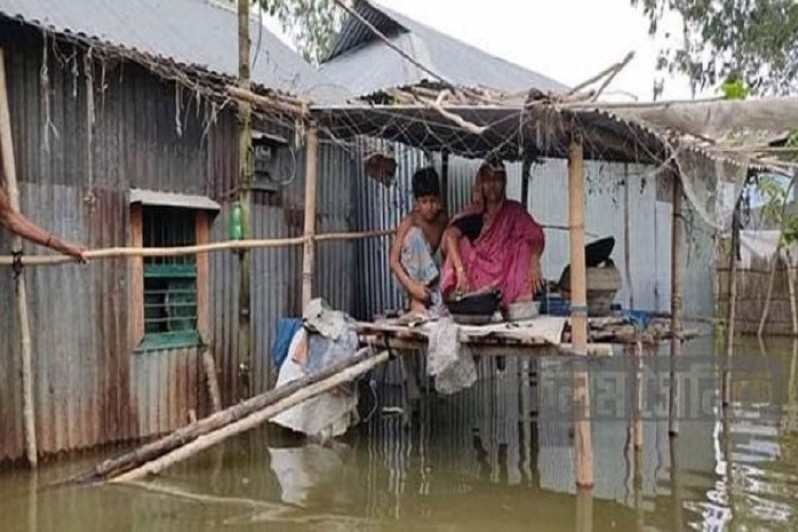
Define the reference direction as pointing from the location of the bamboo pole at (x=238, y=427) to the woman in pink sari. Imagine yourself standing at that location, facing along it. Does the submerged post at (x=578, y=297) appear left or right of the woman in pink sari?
right

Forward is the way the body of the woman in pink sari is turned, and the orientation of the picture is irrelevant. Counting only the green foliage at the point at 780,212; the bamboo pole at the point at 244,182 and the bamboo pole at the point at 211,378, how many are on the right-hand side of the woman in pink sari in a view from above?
2

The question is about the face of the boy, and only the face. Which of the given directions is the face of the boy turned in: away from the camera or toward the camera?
toward the camera

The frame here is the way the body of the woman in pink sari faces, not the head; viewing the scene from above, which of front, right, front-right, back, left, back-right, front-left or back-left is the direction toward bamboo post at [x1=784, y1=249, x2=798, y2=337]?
back-left

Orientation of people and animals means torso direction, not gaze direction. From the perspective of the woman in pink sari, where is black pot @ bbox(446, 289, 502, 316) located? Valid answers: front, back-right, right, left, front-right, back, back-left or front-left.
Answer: front

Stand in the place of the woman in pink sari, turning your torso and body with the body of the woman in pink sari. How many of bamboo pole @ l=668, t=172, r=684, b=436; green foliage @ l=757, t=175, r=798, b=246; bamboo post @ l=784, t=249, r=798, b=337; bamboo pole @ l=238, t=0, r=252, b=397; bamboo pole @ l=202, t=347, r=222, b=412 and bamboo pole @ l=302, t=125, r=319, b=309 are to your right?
3

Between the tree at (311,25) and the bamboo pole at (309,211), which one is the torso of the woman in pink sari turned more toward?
the bamboo pole

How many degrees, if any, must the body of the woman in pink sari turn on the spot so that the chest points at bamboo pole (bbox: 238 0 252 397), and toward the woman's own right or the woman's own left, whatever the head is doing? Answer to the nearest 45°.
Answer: approximately 90° to the woman's own right

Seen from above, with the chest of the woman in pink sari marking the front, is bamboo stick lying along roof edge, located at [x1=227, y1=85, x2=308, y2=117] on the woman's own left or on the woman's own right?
on the woman's own right

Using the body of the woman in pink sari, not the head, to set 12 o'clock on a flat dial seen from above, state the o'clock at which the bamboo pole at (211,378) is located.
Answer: The bamboo pole is roughly at 3 o'clock from the woman in pink sari.

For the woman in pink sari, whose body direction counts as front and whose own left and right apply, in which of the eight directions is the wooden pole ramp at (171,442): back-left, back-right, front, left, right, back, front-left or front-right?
front-right

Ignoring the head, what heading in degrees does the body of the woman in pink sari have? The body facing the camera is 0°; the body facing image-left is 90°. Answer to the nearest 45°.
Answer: approximately 0°

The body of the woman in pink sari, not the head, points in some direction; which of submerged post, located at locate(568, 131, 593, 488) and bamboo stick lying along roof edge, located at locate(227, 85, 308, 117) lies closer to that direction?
the submerged post

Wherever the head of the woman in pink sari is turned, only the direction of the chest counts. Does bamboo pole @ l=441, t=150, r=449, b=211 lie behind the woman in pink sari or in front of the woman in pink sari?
behind
